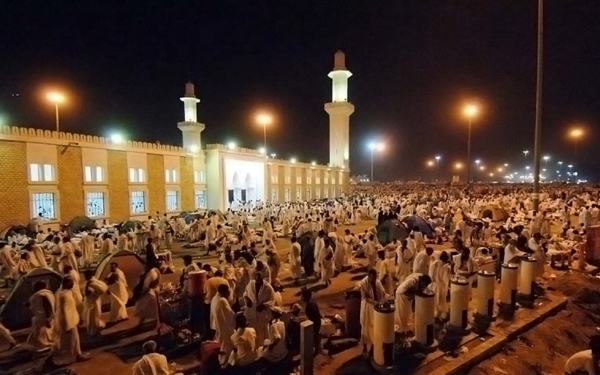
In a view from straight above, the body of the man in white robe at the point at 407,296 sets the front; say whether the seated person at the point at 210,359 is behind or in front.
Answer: behind

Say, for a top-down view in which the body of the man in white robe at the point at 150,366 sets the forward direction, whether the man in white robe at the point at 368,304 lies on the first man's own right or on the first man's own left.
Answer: on the first man's own right

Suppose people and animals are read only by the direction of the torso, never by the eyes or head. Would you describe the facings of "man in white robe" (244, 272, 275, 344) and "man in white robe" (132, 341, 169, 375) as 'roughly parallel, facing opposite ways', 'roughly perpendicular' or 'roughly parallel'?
roughly parallel, facing opposite ways

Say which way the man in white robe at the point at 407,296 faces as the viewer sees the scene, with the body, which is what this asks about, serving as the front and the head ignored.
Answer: to the viewer's right

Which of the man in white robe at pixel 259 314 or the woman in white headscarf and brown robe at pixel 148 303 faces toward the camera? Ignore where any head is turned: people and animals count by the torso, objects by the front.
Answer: the man in white robe at pixel 259 314

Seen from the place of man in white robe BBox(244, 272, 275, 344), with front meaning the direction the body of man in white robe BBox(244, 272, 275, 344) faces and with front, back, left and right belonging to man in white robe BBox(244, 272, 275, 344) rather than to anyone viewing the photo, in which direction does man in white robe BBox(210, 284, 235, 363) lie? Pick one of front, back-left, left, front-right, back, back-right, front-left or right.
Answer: right

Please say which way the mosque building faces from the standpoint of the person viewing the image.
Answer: facing the viewer and to the right of the viewer

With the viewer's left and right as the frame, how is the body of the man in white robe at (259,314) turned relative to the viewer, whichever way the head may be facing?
facing the viewer

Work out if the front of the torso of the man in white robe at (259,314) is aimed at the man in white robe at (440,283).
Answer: no

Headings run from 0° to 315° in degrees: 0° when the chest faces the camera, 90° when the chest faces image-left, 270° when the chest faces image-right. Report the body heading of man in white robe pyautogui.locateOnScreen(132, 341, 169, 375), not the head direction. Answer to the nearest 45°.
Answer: approximately 180°

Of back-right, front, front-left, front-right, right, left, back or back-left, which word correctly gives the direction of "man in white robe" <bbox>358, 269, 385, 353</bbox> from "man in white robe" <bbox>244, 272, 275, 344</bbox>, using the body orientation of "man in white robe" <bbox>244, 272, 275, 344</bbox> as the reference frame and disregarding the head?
left
